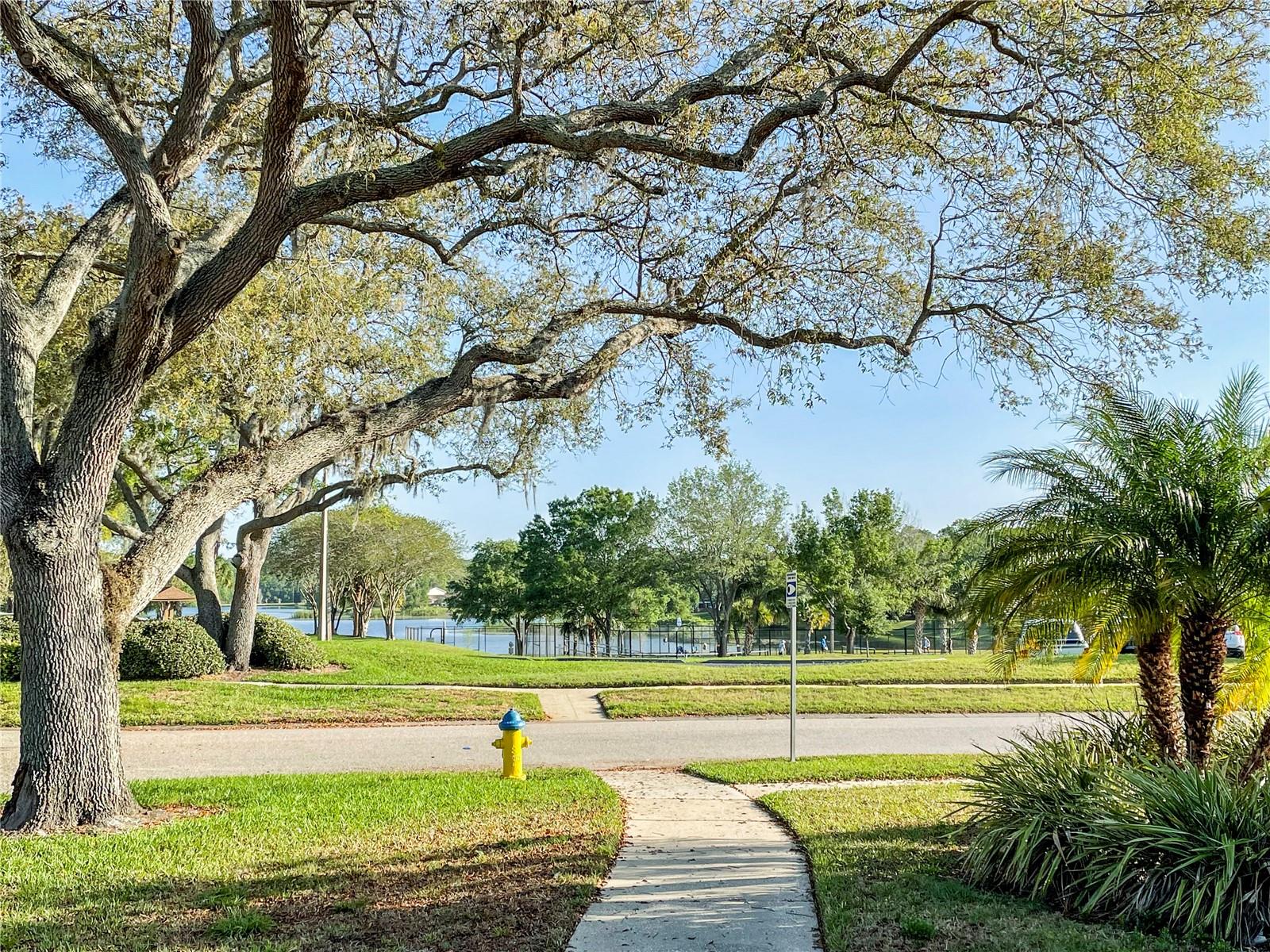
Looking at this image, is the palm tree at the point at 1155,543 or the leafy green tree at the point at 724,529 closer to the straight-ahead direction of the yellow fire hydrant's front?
the leafy green tree

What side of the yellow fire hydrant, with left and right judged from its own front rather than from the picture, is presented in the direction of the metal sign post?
right

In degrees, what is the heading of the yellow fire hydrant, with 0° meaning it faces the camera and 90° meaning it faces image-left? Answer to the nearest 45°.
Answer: approximately 180°

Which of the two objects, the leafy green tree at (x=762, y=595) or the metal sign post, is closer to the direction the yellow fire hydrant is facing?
the leafy green tree

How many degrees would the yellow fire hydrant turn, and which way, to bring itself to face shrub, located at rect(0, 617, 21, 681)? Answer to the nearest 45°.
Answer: approximately 45° to its left
